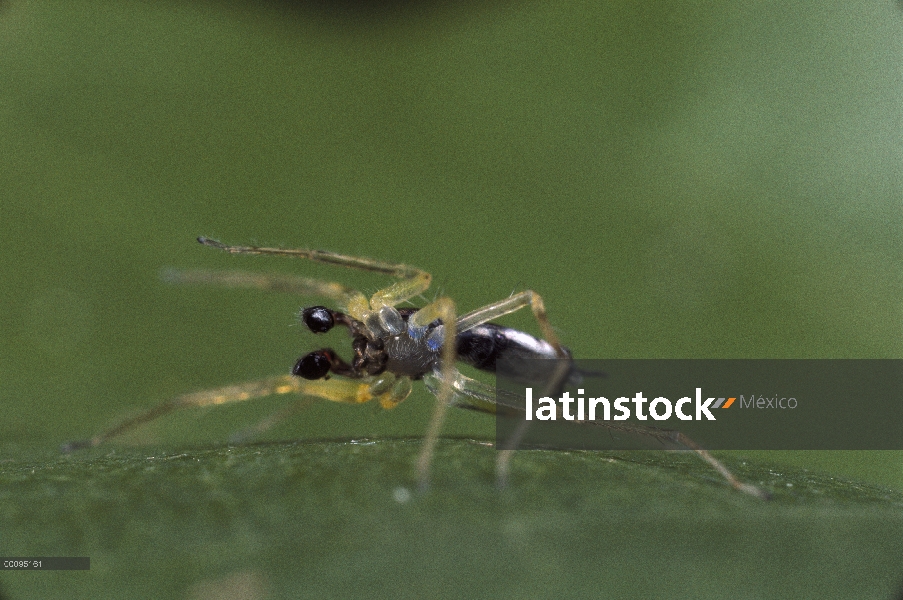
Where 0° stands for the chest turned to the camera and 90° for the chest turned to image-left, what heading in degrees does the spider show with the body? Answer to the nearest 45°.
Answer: approximately 90°
